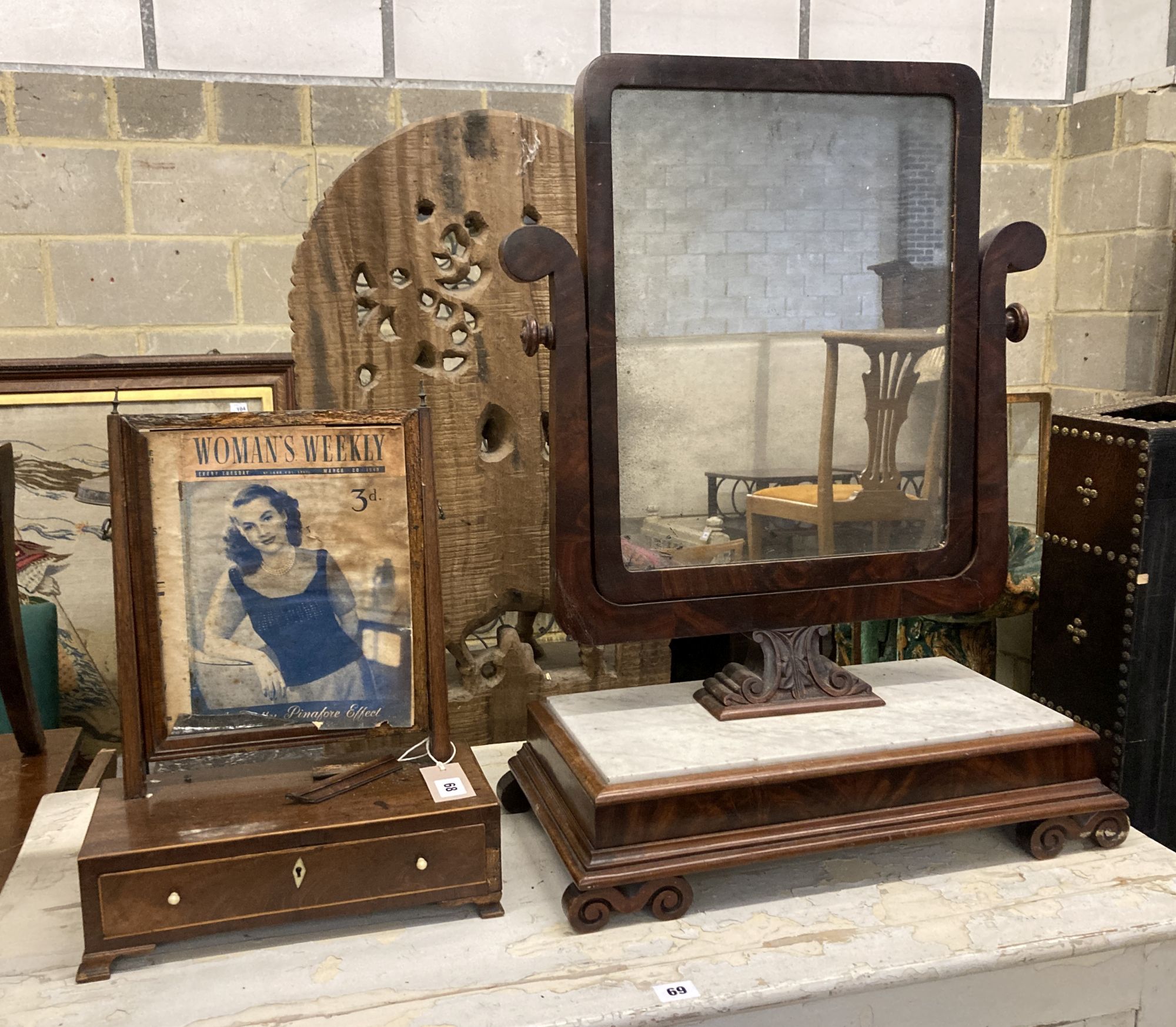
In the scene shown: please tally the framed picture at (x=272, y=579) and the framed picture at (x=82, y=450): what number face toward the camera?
2

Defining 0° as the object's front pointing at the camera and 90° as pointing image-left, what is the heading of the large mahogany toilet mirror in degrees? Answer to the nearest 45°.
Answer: approximately 0°

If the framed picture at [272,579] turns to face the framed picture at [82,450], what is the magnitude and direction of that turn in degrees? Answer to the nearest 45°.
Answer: approximately 180°

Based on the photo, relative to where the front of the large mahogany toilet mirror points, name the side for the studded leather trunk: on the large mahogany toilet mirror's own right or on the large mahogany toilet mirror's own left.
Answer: on the large mahogany toilet mirror's own left

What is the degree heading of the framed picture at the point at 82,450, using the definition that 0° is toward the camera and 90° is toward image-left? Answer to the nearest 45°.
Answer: approximately 0°
